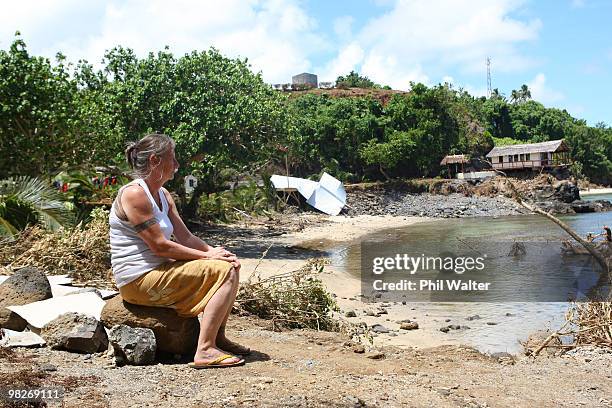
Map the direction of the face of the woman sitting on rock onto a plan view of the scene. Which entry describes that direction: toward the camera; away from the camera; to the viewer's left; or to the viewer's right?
to the viewer's right

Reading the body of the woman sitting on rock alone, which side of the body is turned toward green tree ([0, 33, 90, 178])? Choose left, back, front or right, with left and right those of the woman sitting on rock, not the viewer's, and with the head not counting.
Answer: left

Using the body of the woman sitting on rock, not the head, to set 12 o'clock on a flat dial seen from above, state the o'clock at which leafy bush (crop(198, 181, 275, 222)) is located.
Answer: The leafy bush is roughly at 9 o'clock from the woman sitting on rock.

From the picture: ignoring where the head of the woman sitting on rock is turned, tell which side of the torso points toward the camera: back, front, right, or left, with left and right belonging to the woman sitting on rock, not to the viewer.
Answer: right

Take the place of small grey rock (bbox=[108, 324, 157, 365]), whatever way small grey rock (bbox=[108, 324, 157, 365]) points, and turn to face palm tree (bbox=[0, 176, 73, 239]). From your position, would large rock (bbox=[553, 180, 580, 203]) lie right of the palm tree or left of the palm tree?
right

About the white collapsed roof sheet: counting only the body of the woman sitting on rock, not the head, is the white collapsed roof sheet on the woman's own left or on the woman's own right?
on the woman's own left

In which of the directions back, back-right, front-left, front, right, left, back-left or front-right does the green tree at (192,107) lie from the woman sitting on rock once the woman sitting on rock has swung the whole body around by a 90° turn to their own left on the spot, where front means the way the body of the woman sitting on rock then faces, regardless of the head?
front
